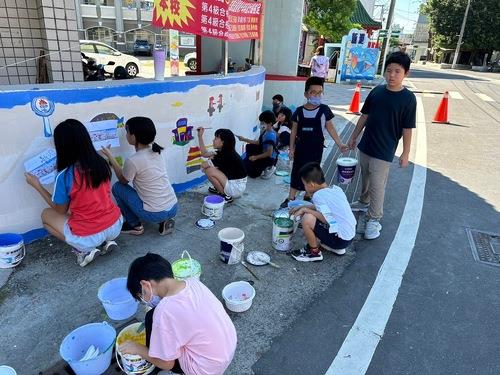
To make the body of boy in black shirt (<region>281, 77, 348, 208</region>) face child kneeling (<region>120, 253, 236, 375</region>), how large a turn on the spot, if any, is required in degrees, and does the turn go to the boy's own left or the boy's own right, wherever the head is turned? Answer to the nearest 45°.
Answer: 0° — they already face them

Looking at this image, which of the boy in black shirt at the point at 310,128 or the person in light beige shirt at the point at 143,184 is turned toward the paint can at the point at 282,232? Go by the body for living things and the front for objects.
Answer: the boy in black shirt

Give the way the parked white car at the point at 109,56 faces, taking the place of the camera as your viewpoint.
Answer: facing the viewer and to the right of the viewer

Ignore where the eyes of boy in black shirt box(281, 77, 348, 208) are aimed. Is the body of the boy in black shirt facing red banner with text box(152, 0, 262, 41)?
no

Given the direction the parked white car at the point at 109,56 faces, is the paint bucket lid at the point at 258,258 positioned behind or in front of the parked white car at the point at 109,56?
in front

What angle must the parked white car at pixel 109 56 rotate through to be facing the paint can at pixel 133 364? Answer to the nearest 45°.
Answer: approximately 45° to its right

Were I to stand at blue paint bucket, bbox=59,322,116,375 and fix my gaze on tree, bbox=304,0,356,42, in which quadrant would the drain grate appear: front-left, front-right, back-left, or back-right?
front-right

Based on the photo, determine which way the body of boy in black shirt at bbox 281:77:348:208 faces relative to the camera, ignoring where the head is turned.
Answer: toward the camera

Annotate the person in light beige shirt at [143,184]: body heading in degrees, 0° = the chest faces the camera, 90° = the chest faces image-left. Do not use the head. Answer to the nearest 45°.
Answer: approximately 135°
